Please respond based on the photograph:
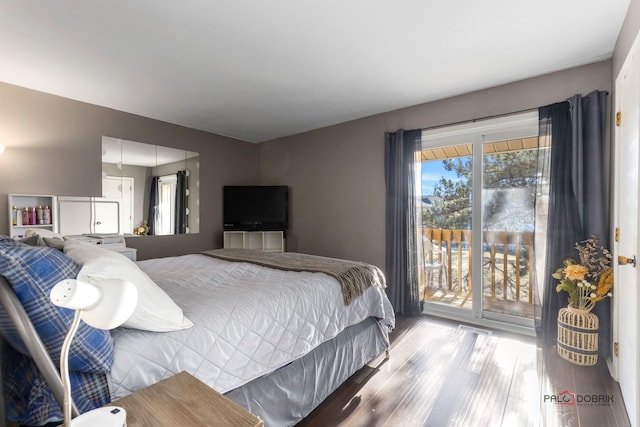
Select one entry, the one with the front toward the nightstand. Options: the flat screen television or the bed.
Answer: the flat screen television

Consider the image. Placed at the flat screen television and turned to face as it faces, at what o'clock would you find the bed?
The bed is roughly at 12 o'clock from the flat screen television.

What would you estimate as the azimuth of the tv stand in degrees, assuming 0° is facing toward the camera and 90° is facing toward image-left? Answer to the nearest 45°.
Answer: approximately 0°

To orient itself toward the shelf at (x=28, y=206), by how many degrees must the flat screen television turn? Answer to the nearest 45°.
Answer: approximately 45° to its right

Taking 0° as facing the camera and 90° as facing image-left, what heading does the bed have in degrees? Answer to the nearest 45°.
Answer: approximately 225°

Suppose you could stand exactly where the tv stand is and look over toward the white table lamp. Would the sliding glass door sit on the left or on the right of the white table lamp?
left

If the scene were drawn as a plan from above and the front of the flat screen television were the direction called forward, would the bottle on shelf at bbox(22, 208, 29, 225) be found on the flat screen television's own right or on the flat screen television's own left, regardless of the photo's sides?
on the flat screen television's own right

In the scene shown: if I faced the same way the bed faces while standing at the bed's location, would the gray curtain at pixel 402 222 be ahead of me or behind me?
ahead

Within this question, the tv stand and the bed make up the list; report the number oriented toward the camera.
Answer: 1

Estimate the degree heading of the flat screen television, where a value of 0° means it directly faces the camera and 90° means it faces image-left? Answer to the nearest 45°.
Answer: approximately 0°

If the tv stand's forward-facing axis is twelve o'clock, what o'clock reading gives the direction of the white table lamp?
The white table lamp is roughly at 12 o'clock from the tv stand.
